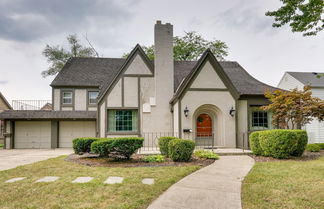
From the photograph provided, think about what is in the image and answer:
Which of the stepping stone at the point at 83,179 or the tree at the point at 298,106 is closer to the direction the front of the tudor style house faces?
the stepping stone

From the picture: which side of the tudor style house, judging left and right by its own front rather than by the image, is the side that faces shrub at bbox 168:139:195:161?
front

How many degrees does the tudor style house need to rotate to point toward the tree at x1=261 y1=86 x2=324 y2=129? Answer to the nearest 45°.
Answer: approximately 45° to its left

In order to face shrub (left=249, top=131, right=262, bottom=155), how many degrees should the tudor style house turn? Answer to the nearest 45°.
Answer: approximately 45° to its left

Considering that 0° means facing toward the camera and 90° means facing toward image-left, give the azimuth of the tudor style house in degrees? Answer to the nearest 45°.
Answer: approximately 0°

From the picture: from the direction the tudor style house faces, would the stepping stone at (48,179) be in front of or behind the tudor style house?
in front

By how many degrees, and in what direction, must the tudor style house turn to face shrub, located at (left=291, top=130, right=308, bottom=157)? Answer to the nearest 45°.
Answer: approximately 45° to its left

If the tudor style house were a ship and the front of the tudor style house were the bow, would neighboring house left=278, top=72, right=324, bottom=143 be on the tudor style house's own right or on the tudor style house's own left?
on the tudor style house's own left

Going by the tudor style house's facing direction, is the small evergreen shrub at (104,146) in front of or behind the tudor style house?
in front

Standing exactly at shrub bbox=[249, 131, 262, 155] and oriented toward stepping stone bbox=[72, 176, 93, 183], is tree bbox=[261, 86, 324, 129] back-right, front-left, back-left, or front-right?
back-left

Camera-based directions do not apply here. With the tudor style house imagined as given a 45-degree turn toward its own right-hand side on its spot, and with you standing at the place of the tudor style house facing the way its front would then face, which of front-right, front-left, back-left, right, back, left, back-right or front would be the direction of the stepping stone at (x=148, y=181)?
front-left

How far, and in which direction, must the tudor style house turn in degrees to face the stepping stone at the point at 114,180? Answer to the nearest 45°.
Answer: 0° — it already faces it
